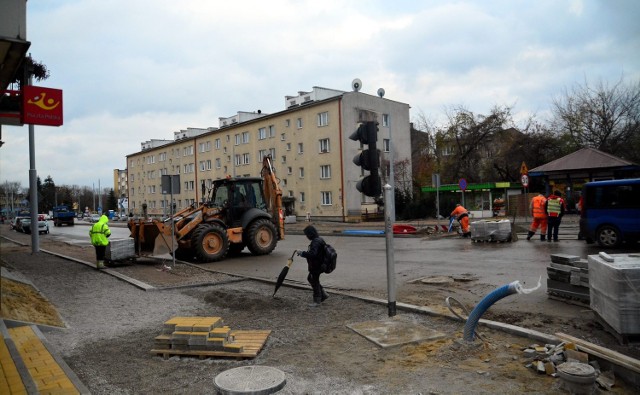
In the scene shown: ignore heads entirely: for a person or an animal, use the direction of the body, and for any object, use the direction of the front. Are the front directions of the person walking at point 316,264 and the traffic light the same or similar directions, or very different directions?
same or similar directions

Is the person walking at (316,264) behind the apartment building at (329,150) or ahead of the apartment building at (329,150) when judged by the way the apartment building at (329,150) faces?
ahead

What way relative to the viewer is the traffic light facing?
to the viewer's left

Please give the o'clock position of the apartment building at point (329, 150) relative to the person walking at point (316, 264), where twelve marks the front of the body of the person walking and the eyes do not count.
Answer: The apartment building is roughly at 3 o'clock from the person walking.

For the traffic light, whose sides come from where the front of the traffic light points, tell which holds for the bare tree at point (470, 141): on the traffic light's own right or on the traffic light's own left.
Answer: on the traffic light's own right

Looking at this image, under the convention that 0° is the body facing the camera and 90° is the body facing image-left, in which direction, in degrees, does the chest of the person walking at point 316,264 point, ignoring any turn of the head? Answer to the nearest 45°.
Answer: approximately 90°

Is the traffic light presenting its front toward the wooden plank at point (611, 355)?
no

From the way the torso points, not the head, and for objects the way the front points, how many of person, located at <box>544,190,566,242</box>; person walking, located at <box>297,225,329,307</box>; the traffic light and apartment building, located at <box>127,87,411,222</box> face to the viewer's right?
0

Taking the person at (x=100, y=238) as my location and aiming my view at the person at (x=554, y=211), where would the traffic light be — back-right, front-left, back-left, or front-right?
front-right

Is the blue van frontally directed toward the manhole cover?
no
